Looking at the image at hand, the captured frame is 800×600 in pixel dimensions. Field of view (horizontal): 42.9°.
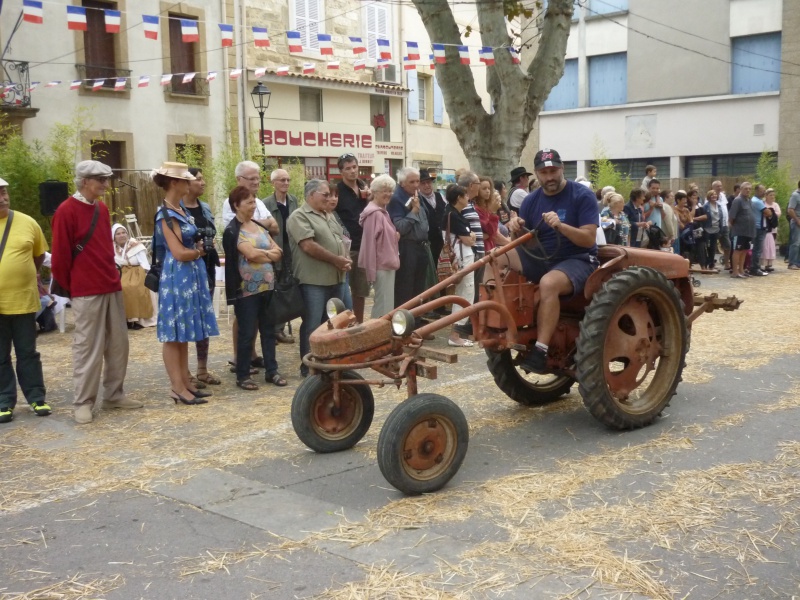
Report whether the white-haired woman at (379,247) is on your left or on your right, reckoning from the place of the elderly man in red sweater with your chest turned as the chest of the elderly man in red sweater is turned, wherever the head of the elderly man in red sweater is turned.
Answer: on your left

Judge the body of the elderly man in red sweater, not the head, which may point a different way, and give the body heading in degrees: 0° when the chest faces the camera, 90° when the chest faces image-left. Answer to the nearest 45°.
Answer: approximately 315°

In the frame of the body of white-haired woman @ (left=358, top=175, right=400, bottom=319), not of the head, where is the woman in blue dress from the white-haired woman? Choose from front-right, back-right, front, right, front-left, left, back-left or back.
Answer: right

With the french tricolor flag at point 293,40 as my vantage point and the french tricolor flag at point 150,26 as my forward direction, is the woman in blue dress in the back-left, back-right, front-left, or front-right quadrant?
front-left

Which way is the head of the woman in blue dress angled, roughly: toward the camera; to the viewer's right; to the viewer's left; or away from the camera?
to the viewer's right

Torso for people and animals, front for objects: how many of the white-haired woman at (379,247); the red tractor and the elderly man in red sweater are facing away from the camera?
0

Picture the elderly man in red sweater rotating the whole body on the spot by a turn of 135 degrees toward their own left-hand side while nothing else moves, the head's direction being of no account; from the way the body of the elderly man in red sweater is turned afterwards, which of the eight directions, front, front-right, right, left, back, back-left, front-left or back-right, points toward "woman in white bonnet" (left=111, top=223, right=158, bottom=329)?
front

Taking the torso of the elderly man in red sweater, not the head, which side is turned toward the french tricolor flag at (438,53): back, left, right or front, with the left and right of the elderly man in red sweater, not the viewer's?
left

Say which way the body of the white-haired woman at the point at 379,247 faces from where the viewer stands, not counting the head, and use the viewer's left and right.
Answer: facing the viewer and to the right of the viewer

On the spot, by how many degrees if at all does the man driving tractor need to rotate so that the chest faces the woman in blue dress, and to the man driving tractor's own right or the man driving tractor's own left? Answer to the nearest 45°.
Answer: approximately 45° to the man driving tractor's own right

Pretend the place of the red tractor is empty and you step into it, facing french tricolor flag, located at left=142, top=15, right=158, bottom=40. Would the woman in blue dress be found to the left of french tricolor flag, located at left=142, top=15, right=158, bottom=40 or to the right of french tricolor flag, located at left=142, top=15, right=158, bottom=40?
left

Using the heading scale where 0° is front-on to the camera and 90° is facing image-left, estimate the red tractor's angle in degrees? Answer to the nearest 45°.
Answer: approximately 45°

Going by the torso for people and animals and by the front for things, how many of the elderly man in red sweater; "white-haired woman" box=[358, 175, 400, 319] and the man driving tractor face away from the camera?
0

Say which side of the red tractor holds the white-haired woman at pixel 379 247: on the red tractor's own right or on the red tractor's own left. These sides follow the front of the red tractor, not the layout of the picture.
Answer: on the red tractor's own right
